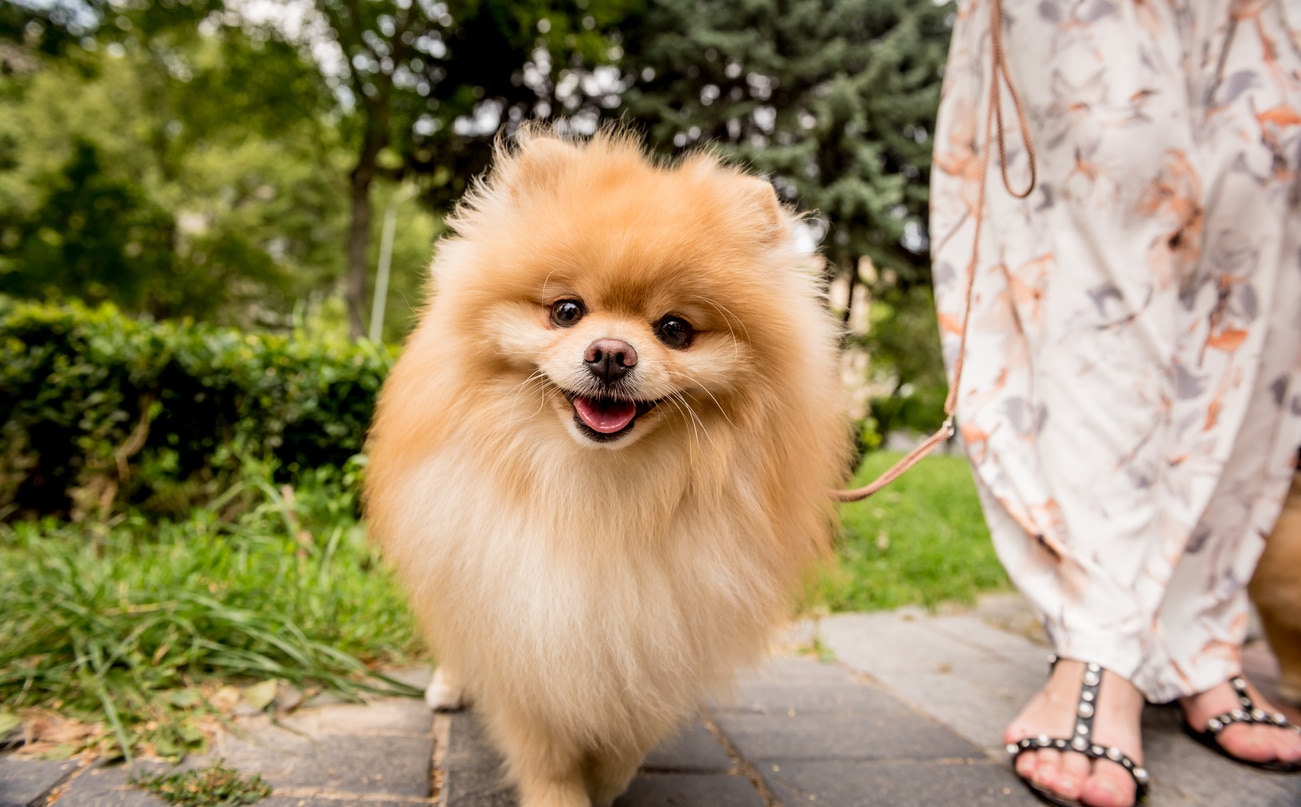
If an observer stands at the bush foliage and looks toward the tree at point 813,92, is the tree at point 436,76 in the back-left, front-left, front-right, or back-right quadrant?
front-left

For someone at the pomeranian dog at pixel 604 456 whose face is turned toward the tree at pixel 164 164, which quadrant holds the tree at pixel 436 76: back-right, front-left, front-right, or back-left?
front-right

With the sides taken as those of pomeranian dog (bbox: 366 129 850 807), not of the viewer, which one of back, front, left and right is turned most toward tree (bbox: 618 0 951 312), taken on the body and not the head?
back

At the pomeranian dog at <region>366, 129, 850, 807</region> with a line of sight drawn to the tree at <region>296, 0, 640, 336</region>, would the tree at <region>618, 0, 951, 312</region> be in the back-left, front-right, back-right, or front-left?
front-right

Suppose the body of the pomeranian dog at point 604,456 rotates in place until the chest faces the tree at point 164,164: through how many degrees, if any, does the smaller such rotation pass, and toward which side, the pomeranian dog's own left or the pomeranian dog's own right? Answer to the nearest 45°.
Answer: approximately 135° to the pomeranian dog's own right

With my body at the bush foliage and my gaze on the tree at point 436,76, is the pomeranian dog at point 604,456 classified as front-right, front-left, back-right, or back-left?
back-right

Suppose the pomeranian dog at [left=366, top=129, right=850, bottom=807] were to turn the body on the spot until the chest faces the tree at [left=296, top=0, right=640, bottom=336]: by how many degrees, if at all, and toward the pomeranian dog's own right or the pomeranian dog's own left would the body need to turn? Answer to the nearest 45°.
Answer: approximately 180°

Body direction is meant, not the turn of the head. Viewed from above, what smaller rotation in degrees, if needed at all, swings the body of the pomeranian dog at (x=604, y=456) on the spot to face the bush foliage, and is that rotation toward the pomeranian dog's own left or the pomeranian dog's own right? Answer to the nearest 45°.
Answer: approximately 135° to the pomeranian dog's own right

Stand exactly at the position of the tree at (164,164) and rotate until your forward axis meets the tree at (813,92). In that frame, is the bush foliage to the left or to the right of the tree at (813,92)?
right

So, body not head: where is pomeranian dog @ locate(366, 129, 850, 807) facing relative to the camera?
toward the camera
